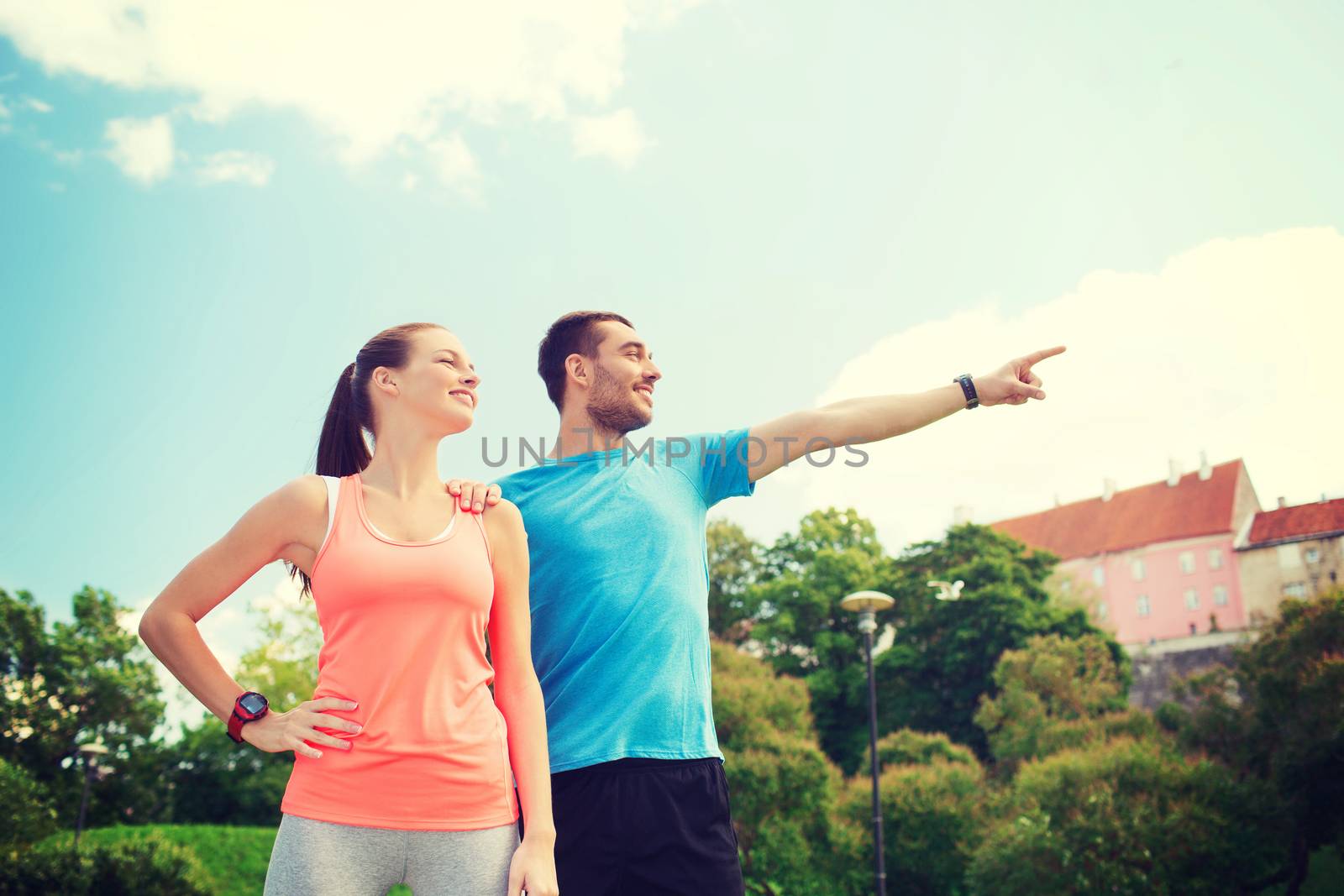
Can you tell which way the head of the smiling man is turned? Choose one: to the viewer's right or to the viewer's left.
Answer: to the viewer's right

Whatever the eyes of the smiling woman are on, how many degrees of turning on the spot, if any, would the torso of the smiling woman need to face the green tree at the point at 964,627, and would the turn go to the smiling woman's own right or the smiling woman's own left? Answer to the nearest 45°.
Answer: approximately 135° to the smiling woman's own left

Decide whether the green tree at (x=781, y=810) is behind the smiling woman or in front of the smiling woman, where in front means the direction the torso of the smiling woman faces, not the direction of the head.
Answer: behind

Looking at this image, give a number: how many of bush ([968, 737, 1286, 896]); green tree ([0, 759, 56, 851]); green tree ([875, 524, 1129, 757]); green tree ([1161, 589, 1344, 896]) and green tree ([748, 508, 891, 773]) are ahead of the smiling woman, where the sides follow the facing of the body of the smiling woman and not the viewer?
0

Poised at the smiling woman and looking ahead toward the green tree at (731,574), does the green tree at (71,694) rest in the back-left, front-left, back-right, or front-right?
front-left

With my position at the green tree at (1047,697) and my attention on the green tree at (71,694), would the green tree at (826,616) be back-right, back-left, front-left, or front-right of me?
front-right

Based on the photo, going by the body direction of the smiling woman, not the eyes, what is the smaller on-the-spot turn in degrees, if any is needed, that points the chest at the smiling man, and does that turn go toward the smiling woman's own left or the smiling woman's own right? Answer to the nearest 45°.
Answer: approximately 135° to the smiling woman's own left

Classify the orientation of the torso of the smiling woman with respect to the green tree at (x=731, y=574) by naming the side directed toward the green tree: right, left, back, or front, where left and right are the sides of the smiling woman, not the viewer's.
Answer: back

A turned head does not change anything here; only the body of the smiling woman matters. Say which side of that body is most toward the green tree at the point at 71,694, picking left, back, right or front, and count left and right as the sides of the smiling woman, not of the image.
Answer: back

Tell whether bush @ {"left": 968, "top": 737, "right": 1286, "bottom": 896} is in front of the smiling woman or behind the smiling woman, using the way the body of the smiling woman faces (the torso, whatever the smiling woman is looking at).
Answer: behind

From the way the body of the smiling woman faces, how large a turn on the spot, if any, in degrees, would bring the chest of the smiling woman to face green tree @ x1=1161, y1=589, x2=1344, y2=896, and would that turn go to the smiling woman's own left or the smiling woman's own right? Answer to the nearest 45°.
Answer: approximately 135° to the smiling woman's own left

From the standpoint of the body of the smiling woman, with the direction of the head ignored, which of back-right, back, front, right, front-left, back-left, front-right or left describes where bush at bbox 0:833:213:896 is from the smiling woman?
back

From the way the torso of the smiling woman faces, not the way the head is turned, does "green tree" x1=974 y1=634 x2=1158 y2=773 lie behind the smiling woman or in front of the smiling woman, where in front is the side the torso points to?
behind

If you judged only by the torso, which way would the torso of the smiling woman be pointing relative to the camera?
toward the camera

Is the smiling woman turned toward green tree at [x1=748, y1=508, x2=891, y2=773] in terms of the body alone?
no

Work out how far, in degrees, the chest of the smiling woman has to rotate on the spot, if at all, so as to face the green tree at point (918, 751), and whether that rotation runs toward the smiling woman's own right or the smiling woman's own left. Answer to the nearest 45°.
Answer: approximately 135° to the smiling woman's own left

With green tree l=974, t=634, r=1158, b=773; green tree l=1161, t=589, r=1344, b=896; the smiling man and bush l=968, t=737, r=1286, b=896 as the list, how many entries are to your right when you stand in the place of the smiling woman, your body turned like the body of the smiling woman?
0

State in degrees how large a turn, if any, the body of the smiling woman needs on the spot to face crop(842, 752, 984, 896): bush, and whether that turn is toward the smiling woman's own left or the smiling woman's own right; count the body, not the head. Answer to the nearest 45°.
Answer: approximately 135° to the smiling woman's own left
